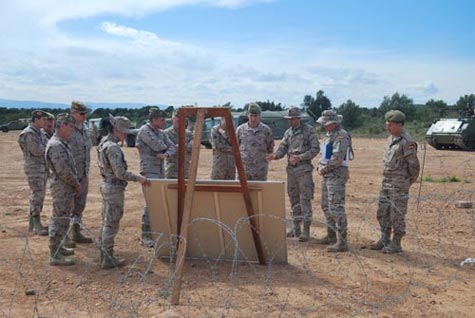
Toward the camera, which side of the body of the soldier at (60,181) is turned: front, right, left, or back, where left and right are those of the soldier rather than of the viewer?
right

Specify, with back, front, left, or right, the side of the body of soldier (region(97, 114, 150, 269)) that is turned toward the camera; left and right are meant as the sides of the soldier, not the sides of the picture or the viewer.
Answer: right

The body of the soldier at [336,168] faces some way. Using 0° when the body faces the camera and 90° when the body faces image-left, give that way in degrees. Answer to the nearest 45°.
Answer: approximately 90°

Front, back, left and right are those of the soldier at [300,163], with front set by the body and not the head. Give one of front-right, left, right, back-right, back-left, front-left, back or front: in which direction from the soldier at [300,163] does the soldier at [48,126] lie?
front-right

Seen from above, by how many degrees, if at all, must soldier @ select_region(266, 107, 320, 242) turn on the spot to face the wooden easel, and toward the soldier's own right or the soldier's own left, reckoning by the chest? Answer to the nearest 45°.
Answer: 0° — they already face it

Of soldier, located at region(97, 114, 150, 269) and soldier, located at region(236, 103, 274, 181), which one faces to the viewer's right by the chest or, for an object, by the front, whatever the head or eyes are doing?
soldier, located at region(97, 114, 150, 269)

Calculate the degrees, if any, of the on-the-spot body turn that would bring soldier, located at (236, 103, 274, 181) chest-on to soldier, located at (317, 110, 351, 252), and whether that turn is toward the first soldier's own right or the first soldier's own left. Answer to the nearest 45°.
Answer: approximately 45° to the first soldier's own left

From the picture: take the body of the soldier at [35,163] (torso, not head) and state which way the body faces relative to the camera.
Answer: to the viewer's right

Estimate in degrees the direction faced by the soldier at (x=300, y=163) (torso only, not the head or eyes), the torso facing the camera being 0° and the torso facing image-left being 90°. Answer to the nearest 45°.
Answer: approximately 45°

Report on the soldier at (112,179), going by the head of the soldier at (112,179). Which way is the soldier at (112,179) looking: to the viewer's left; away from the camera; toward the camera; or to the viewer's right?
to the viewer's right

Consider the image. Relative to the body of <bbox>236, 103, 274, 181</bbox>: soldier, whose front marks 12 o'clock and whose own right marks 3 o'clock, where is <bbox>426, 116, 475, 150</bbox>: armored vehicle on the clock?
The armored vehicle is roughly at 7 o'clock from the soldier.

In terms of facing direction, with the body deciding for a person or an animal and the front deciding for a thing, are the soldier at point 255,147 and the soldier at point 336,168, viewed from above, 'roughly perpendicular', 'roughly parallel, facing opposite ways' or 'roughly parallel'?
roughly perpendicular
